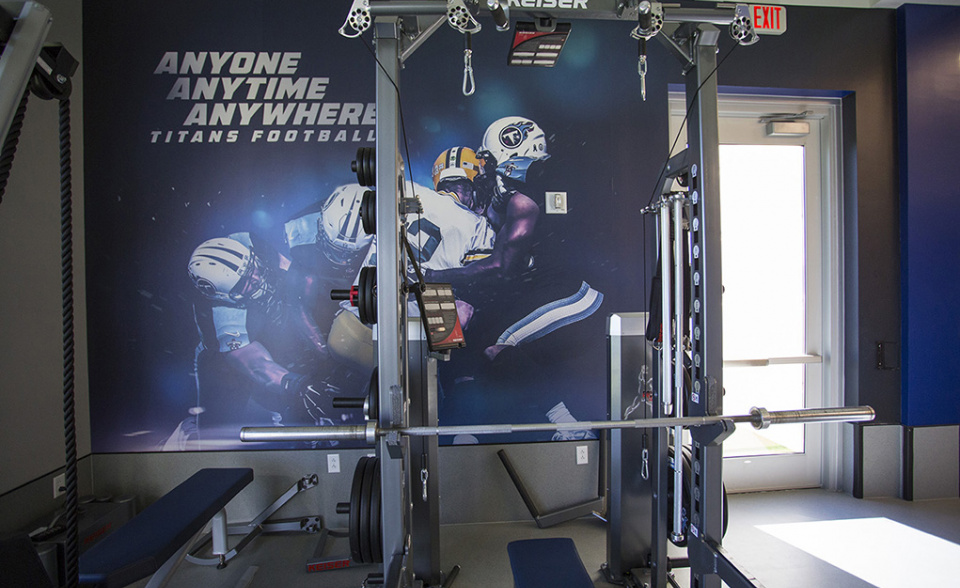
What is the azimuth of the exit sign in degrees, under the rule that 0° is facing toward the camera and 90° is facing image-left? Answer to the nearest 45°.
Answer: approximately 0°

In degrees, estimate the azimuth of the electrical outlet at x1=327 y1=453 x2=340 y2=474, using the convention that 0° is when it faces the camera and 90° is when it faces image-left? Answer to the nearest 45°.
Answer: approximately 0°

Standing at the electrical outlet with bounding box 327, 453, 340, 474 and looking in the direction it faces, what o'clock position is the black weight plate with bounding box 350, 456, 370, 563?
The black weight plate is roughly at 12 o'clock from the electrical outlet.

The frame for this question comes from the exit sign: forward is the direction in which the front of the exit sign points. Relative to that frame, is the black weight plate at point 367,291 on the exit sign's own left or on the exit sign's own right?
on the exit sign's own right

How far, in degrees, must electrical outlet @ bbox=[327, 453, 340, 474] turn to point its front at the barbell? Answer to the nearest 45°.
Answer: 0° — it already faces it

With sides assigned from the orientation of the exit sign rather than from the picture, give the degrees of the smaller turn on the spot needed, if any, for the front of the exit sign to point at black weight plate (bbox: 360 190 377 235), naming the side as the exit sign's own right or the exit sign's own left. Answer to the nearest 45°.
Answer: approximately 45° to the exit sign's own right

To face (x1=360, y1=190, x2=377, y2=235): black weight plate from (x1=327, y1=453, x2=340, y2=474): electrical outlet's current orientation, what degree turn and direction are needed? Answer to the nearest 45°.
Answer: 0° — it already faces it

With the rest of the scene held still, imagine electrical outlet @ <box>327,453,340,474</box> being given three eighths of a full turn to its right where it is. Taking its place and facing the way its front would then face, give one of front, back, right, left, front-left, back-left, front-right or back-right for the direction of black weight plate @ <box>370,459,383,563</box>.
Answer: back-left

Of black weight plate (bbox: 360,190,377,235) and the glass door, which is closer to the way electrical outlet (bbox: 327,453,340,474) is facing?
the black weight plate

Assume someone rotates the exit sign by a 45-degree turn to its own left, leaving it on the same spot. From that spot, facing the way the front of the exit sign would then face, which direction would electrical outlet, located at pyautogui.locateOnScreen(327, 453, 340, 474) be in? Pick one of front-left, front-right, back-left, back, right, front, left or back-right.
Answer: back-right
